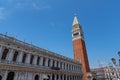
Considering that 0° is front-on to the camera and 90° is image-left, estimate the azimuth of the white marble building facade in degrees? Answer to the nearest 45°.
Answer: approximately 315°
